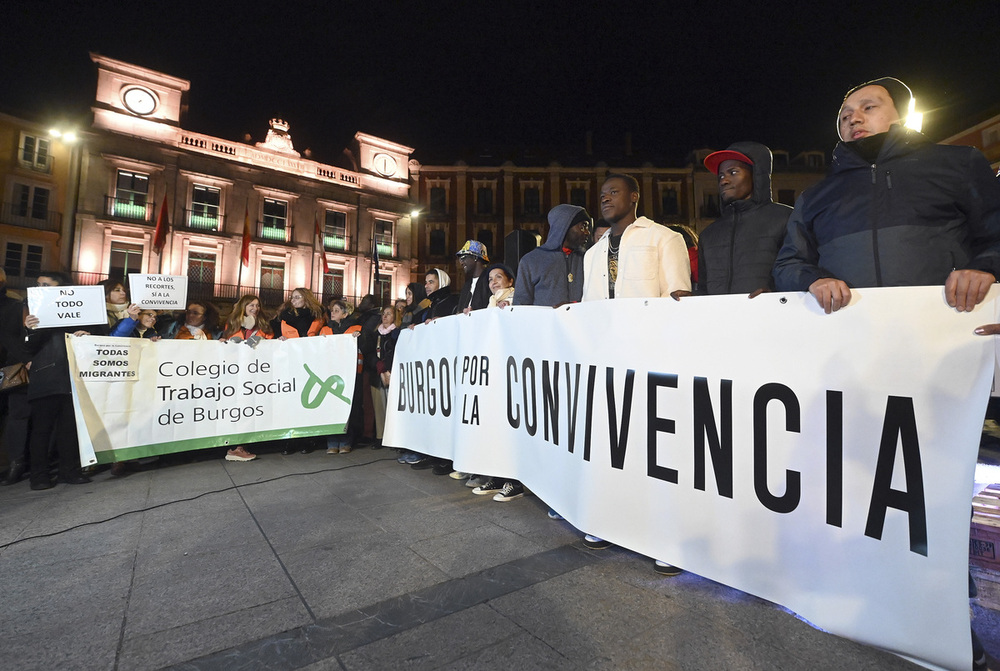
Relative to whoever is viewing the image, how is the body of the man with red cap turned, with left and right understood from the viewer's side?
facing the viewer and to the left of the viewer

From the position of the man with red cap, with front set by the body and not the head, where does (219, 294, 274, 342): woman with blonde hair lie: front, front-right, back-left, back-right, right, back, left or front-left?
front-right

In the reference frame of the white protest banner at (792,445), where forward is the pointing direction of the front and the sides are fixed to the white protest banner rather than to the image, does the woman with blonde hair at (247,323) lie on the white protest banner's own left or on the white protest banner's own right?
on the white protest banner's own right

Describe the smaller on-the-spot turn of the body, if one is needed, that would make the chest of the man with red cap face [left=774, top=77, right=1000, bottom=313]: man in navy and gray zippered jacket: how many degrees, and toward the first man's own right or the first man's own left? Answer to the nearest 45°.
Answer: approximately 90° to the first man's own left

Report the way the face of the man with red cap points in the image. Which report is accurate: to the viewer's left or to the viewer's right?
to the viewer's left

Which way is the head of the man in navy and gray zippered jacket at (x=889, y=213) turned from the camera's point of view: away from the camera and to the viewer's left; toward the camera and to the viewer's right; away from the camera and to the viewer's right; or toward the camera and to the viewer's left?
toward the camera and to the viewer's left

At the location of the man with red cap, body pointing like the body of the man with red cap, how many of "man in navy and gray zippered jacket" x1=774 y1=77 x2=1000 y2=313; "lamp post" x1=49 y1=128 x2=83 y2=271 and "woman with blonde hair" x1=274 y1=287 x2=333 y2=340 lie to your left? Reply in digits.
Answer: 1

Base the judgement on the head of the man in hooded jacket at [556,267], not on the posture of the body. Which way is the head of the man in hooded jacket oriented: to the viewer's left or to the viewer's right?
to the viewer's right

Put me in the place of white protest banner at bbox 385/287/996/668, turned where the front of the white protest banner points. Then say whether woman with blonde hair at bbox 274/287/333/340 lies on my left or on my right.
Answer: on my right

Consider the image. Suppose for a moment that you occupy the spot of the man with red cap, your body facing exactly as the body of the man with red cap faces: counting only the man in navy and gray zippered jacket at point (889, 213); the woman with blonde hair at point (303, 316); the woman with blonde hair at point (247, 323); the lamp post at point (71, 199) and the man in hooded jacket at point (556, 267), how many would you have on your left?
1
